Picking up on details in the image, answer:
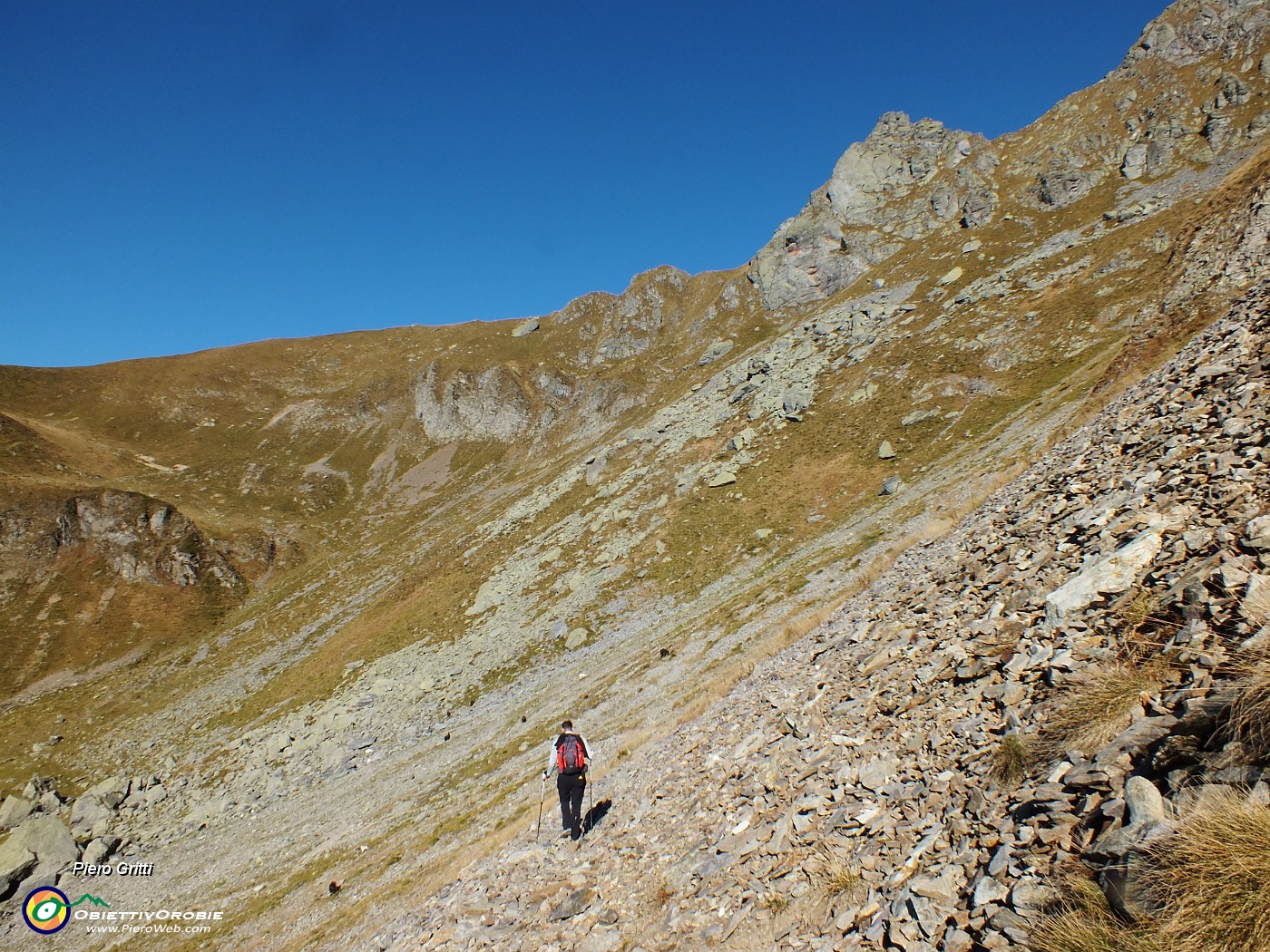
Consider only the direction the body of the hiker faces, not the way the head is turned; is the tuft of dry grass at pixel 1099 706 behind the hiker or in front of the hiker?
behind

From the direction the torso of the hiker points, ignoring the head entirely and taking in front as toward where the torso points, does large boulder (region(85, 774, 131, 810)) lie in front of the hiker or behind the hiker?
in front

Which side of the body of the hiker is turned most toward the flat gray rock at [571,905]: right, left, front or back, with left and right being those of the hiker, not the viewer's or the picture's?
back

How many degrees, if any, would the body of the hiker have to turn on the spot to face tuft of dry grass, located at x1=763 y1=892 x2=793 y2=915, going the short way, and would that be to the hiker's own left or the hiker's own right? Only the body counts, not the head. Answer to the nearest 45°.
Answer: approximately 180°

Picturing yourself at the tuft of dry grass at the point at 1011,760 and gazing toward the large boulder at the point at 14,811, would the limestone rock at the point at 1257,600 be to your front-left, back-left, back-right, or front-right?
back-right

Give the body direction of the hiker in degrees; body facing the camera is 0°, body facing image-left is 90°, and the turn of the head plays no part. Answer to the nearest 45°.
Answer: approximately 180°

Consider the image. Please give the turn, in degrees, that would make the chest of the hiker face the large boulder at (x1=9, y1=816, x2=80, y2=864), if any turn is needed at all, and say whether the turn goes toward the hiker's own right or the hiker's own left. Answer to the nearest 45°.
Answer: approximately 45° to the hiker's own left
